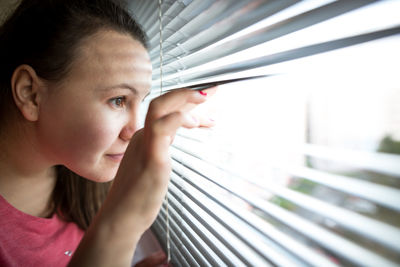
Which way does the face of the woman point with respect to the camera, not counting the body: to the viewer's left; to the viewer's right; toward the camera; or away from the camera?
to the viewer's right

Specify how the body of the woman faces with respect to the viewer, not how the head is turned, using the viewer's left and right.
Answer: facing the viewer and to the right of the viewer
